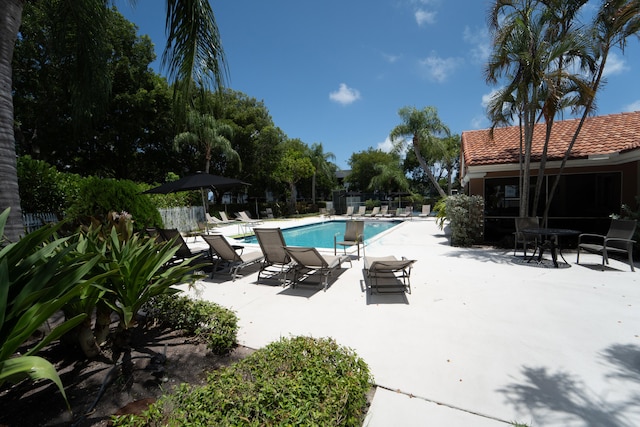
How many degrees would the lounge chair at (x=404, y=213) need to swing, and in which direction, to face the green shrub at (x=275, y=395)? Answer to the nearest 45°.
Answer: approximately 45° to its left

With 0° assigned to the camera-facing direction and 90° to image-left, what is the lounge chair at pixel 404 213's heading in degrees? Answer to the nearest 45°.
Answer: approximately 45°

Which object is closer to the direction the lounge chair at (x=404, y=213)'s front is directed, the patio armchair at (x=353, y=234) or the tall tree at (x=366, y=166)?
the patio armchair

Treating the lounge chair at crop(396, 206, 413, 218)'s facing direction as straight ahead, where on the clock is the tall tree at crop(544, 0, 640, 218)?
The tall tree is roughly at 10 o'clock from the lounge chair.

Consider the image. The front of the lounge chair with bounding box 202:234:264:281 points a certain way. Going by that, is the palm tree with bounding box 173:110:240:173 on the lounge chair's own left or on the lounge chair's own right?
on the lounge chair's own left
